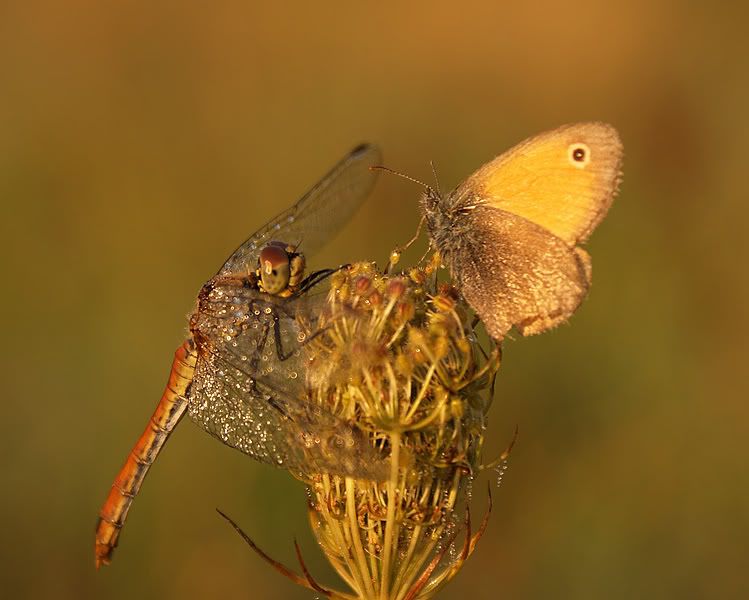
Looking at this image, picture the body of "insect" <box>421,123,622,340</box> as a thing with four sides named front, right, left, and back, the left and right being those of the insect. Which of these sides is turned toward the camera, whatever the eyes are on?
left

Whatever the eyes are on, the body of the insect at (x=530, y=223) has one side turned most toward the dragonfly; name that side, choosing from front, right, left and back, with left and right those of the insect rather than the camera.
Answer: front
